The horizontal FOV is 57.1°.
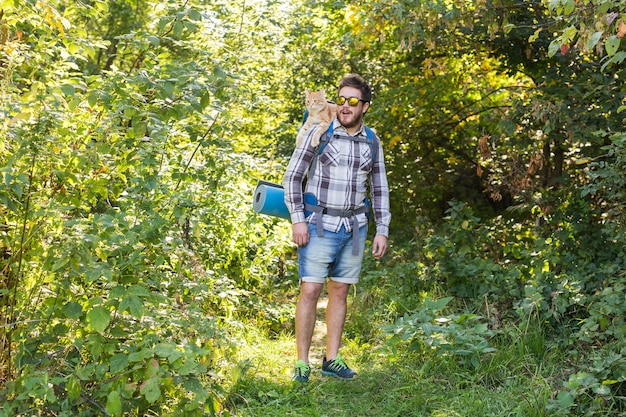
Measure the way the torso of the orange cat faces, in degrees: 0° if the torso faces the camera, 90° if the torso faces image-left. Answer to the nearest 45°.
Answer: approximately 45°
